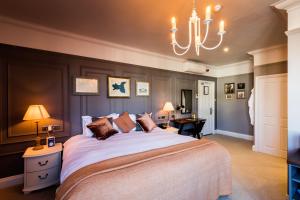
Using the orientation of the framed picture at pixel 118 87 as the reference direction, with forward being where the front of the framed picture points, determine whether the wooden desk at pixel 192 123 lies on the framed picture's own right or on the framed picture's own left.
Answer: on the framed picture's own left

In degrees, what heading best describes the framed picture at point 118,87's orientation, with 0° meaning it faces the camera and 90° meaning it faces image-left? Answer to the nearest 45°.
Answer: approximately 315°

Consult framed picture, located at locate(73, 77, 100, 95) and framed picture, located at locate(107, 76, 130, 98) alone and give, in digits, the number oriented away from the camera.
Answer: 0

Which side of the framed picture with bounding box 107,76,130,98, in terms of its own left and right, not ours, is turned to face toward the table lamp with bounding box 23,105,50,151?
right

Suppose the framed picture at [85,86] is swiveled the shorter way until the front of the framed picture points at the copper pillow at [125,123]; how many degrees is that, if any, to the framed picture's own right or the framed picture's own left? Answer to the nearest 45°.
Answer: approximately 45° to the framed picture's own left

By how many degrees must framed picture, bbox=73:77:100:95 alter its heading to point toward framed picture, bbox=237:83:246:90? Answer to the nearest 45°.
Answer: approximately 90° to its left

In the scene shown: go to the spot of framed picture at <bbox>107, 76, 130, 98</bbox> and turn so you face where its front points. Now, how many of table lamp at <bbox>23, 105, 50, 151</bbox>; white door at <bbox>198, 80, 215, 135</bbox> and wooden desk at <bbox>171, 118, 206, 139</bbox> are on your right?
1

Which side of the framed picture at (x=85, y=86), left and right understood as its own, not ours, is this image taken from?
front

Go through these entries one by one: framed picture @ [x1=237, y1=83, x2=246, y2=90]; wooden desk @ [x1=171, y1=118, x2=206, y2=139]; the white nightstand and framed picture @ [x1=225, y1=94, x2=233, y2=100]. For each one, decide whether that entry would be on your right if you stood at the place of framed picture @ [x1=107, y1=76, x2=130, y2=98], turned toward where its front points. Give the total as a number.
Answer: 1

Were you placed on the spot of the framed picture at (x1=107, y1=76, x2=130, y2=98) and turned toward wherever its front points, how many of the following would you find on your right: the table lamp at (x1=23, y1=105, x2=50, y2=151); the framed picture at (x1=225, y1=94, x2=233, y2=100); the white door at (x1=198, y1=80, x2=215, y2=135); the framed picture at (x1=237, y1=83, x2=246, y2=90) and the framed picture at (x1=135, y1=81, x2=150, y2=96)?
1

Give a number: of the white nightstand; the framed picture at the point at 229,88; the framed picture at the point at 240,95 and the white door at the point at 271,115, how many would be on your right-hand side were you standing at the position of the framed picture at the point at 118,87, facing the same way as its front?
1
